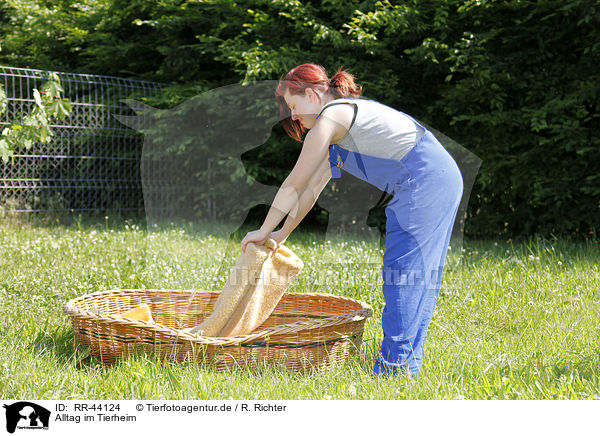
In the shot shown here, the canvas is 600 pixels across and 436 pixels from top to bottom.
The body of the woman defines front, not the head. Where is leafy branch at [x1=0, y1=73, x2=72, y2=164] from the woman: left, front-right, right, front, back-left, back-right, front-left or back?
front-right

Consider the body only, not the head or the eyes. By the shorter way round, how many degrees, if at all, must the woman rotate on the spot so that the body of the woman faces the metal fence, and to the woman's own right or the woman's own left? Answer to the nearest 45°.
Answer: approximately 45° to the woman's own right

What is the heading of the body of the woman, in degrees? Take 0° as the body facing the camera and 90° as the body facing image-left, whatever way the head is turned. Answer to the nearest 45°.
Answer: approximately 90°

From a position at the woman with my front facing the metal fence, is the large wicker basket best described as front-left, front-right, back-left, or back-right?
front-left
